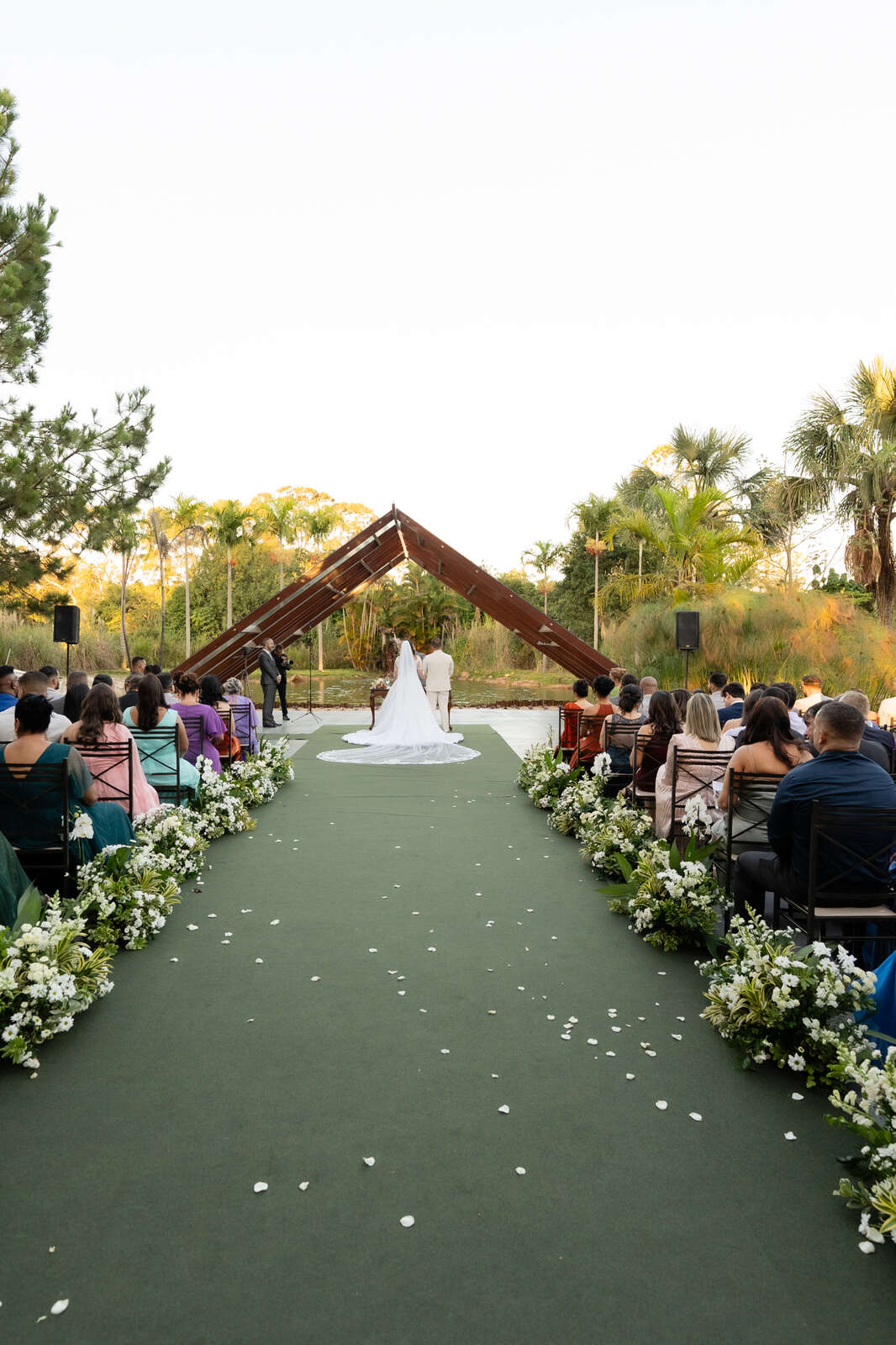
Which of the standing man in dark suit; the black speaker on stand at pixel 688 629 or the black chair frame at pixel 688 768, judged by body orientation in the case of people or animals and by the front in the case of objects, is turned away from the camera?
the black chair frame

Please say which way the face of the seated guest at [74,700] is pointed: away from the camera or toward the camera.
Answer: away from the camera

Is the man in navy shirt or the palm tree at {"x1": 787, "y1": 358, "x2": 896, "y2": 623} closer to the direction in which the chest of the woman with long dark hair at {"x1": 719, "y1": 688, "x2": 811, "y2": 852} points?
the palm tree

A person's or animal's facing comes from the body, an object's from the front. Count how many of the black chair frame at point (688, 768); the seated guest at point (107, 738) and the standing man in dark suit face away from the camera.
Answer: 2

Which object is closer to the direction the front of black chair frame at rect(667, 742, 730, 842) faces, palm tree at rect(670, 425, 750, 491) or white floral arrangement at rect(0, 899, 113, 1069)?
the palm tree

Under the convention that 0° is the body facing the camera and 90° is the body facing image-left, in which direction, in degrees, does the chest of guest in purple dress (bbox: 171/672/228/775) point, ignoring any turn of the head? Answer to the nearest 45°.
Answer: approximately 225°

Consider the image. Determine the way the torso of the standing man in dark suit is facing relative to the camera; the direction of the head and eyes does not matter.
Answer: to the viewer's right

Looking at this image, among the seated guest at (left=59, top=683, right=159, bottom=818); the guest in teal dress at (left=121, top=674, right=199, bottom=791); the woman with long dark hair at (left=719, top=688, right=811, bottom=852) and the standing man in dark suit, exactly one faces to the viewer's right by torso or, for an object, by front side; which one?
the standing man in dark suit

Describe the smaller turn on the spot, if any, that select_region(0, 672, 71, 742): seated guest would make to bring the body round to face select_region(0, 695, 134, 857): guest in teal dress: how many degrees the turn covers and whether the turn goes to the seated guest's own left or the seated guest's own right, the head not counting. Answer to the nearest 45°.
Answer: approximately 180°

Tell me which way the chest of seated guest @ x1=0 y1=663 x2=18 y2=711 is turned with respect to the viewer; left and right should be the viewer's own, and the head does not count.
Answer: facing away from the viewer and to the right of the viewer

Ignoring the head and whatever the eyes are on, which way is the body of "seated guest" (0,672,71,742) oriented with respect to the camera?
away from the camera

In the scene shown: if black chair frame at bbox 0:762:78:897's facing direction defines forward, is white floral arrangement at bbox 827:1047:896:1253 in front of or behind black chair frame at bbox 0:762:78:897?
behind

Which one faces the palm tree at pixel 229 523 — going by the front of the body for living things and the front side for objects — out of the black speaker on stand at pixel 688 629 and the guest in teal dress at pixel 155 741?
the guest in teal dress

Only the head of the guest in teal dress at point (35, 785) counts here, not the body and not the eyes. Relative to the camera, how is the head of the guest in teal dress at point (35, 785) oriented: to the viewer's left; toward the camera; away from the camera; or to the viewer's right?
away from the camera

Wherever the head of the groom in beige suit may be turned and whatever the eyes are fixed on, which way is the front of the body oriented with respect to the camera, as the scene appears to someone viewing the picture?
away from the camera
